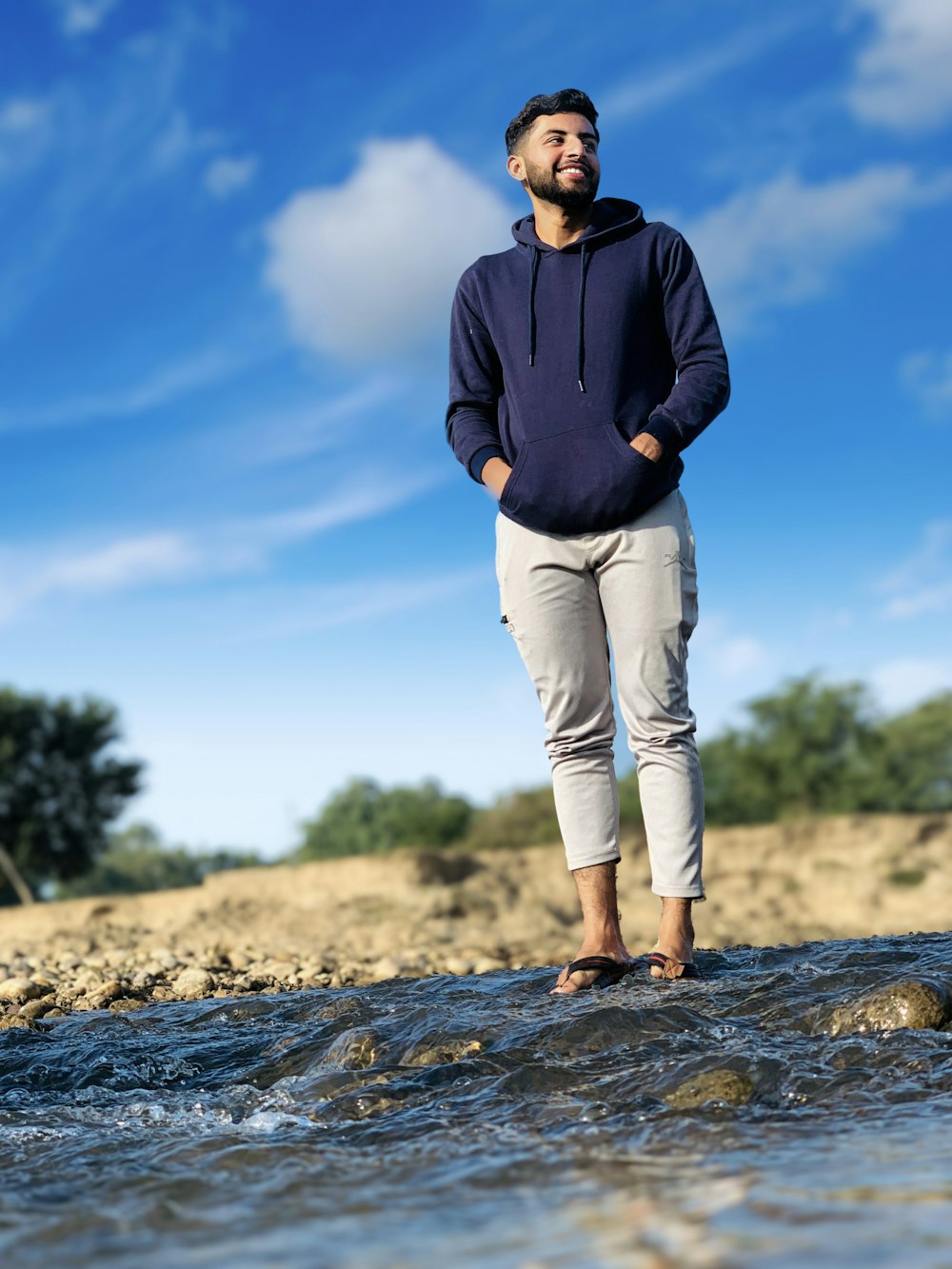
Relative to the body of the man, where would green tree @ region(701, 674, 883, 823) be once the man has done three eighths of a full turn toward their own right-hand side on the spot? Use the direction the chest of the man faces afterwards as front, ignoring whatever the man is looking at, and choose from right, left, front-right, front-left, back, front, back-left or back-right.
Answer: front-right

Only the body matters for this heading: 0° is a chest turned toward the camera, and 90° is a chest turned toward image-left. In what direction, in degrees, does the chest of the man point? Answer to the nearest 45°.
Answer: approximately 0°

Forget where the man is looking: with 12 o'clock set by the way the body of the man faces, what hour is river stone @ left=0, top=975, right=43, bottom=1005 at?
The river stone is roughly at 4 o'clock from the man.

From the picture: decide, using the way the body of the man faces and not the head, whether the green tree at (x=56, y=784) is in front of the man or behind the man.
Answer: behind
